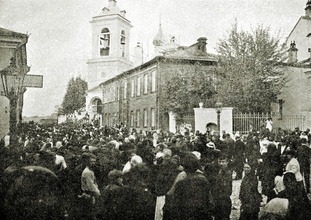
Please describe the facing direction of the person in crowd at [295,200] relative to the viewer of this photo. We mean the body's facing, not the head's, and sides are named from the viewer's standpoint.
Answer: facing away from the viewer and to the left of the viewer

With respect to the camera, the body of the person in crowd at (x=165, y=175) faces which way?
away from the camera

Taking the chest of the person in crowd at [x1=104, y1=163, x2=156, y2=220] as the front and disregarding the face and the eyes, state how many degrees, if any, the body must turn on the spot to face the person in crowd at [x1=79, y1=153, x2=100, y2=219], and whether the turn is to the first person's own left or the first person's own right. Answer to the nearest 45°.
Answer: approximately 45° to the first person's own left

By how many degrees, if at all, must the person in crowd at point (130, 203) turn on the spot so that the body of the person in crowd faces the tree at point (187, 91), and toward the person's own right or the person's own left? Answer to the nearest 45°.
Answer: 0° — they already face it

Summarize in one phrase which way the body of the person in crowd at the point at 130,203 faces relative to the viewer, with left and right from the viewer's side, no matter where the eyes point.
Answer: facing away from the viewer

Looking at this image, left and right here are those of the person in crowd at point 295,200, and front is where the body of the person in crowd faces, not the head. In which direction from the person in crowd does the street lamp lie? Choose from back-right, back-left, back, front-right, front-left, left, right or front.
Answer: front-left

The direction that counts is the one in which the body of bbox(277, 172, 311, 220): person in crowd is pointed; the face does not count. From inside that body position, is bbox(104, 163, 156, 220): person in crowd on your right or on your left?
on your left

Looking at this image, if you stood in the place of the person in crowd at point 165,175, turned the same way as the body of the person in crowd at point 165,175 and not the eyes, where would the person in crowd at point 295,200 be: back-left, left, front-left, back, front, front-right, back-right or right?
back-right

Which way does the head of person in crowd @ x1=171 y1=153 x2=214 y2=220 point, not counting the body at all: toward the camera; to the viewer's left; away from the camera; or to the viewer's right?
away from the camera

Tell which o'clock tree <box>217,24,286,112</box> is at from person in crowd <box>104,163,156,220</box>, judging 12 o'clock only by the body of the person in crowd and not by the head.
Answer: The tree is roughly at 1 o'clock from the person in crowd.
